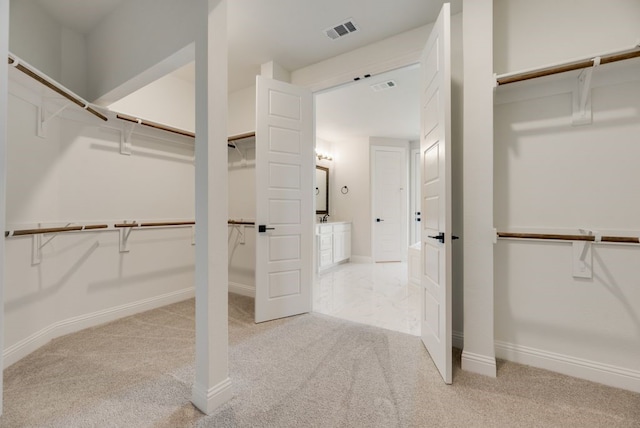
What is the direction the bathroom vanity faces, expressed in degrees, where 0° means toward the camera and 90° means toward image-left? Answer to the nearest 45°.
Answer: approximately 315°

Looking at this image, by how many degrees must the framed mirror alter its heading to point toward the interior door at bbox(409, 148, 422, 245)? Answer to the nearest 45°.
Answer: approximately 45° to its left

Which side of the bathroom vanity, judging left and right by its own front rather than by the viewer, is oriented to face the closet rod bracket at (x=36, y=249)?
right

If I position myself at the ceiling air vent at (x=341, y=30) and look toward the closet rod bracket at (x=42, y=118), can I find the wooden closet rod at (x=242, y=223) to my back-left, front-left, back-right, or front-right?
front-right

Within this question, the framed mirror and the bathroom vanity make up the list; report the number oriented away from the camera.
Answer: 0

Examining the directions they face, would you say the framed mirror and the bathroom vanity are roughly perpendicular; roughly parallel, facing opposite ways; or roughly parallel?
roughly parallel

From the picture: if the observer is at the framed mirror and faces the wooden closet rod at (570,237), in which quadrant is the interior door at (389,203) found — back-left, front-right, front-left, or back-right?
front-left

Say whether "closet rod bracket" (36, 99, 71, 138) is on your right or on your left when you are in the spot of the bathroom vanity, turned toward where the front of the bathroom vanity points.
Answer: on your right

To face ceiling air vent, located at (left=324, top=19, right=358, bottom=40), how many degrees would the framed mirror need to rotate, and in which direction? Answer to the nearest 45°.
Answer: approximately 45° to its right

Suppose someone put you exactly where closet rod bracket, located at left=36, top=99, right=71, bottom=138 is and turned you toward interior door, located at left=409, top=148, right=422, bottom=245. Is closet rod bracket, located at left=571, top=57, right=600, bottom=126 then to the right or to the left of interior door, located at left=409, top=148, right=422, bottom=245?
right

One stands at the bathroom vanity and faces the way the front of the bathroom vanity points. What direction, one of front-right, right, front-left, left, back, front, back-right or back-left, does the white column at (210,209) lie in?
front-right

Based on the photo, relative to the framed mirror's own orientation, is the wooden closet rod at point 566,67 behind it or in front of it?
in front

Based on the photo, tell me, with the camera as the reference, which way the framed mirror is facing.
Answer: facing the viewer and to the right of the viewer
